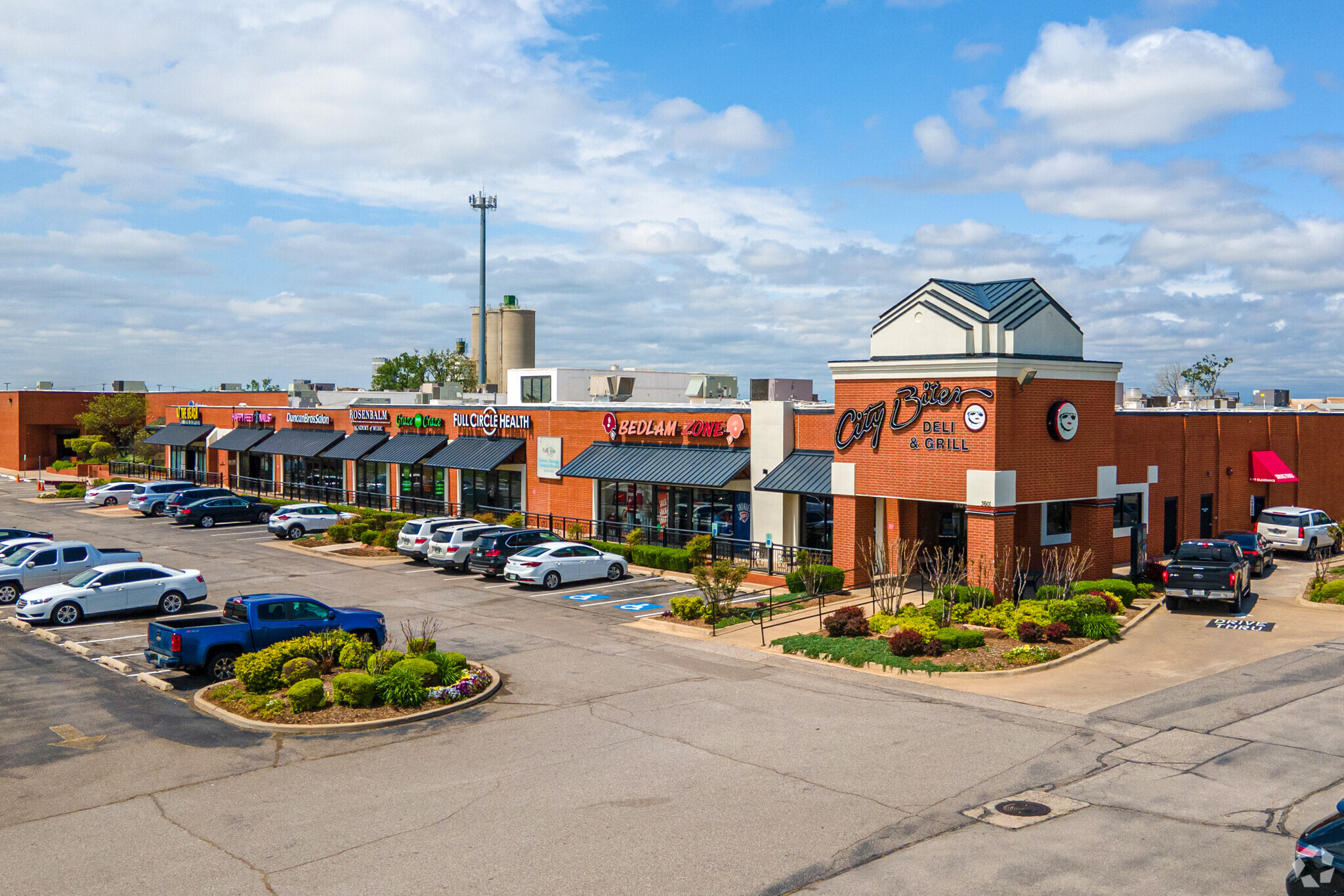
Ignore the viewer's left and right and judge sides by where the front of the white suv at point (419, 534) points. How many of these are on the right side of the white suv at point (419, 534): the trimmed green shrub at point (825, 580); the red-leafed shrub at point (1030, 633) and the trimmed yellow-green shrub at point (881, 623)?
3

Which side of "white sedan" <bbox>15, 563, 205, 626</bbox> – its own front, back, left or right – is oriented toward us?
left

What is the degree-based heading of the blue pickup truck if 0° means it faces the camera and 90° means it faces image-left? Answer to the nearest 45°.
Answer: approximately 225°

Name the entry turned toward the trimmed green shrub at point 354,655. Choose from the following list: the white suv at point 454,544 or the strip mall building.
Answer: the strip mall building

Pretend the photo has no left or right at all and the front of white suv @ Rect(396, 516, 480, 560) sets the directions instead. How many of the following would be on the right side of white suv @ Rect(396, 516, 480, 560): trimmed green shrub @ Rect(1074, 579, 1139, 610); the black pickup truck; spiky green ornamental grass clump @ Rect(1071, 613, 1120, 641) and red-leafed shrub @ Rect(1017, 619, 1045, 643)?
4

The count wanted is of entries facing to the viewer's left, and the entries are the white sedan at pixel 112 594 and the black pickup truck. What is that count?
1

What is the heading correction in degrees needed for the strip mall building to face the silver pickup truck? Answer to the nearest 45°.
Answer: approximately 45° to its right

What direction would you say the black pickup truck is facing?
away from the camera

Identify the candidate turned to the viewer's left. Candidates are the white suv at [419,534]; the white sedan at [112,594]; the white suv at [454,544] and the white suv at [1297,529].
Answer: the white sedan

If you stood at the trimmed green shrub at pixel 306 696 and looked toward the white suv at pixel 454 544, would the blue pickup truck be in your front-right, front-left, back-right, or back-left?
front-left

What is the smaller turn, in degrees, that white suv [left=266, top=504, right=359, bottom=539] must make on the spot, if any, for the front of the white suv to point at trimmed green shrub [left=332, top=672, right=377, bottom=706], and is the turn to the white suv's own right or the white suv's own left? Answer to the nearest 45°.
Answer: approximately 135° to the white suv's own right
